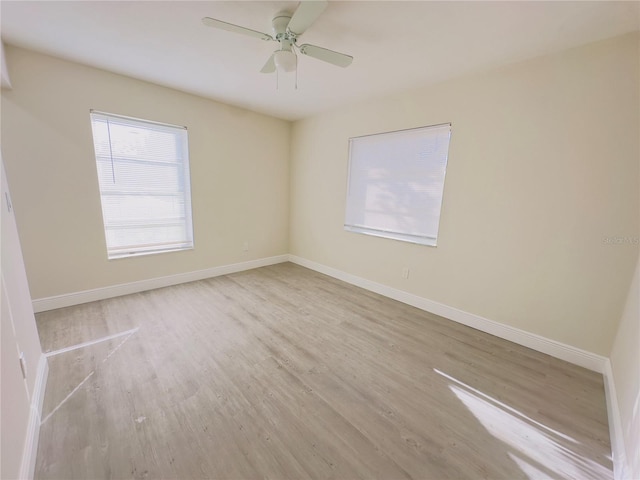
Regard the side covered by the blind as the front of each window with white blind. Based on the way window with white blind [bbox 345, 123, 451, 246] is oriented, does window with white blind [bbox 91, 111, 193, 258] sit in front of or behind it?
in front

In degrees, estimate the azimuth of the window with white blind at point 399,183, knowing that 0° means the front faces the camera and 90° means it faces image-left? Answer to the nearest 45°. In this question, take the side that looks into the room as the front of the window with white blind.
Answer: approximately 45°

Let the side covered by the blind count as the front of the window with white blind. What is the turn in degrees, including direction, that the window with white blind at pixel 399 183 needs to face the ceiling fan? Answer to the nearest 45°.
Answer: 0° — it already faces it
